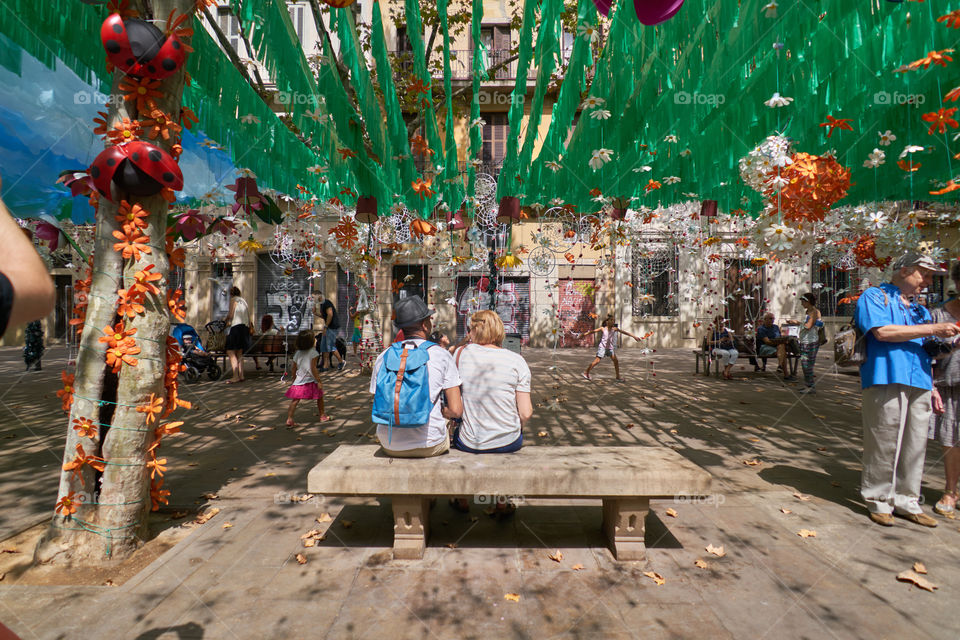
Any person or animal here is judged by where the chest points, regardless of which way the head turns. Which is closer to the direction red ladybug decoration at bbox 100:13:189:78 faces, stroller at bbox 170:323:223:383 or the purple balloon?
the purple balloon

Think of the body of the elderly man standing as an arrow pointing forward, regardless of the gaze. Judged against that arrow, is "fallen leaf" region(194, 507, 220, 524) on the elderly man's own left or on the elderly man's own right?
on the elderly man's own right

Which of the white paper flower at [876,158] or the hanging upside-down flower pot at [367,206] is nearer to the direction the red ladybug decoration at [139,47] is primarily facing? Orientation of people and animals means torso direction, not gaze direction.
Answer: the white paper flower
